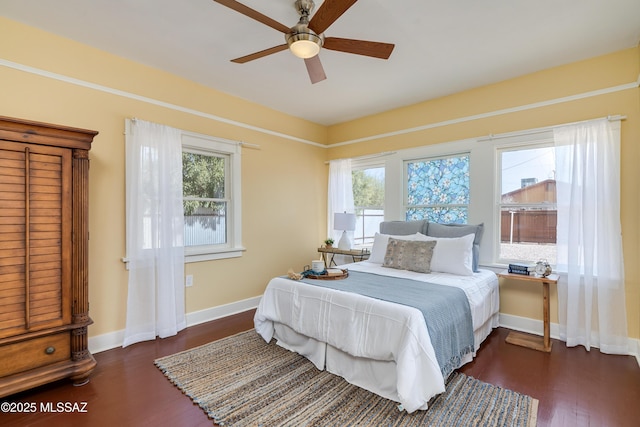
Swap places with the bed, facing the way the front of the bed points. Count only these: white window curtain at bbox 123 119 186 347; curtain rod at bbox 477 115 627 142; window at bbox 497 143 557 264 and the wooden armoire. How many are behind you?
2

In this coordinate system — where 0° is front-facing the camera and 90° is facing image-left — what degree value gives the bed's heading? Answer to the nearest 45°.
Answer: approximately 45°

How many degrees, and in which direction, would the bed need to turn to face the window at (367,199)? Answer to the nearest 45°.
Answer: approximately 135° to its right

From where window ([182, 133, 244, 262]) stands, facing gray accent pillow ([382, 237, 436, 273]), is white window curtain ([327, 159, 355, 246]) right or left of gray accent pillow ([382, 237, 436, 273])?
left

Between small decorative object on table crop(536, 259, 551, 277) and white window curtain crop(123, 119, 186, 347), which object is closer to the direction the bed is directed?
the white window curtain

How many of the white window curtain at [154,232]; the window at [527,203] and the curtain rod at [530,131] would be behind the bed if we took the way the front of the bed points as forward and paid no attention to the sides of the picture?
2

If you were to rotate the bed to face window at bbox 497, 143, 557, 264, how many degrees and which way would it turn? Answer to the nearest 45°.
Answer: approximately 180°

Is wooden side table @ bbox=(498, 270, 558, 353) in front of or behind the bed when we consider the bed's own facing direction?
behind

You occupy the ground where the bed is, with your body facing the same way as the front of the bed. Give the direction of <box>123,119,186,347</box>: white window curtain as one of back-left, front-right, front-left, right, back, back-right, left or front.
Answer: front-right

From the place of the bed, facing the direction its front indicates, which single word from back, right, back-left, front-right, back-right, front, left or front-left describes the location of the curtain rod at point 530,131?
back
